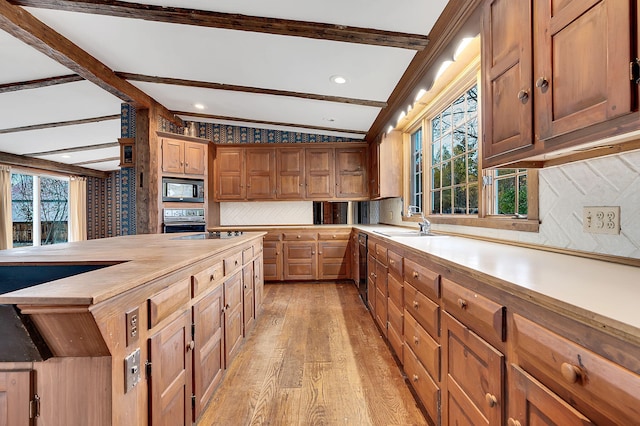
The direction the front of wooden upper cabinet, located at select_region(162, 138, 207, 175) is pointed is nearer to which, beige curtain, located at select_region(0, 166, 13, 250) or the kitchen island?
the kitchen island

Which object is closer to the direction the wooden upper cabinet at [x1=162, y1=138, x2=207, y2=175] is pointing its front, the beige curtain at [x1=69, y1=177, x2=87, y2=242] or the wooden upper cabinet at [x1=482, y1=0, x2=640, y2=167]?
the wooden upper cabinet

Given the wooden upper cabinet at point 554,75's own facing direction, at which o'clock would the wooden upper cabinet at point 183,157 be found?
the wooden upper cabinet at point 183,157 is roughly at 2 o'clock from the wooden upper cabinet at point 554,75.

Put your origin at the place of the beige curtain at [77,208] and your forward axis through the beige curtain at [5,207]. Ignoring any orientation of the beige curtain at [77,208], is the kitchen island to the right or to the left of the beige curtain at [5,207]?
left

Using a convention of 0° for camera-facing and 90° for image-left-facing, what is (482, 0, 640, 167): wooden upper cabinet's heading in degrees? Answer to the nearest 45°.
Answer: approximately 45°

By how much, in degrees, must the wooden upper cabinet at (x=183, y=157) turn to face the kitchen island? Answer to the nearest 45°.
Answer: approximately 45° to its right

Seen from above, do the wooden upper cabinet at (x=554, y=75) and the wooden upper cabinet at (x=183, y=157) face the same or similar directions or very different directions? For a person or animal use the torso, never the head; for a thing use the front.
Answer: very different directions

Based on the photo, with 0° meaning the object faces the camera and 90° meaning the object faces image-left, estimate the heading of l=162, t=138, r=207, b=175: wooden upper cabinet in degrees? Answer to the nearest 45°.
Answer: approximately 315°
